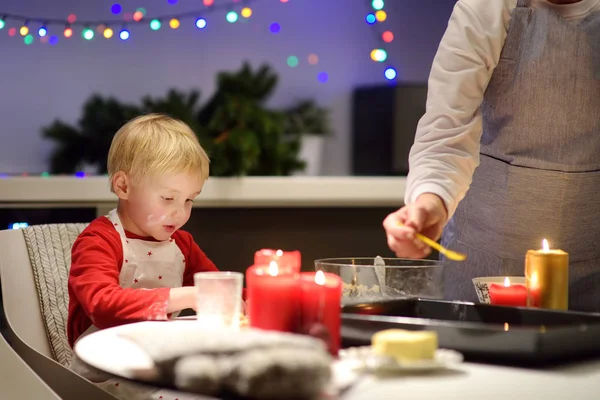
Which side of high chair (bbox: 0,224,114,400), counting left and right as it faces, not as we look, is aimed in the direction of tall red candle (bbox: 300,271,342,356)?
front

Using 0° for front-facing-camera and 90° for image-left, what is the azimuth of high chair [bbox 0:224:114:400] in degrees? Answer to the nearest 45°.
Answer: approximately 315°

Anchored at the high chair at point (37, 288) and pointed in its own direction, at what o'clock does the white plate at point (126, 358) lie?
The white plate is roughly at 1 o'clock from the high chair.

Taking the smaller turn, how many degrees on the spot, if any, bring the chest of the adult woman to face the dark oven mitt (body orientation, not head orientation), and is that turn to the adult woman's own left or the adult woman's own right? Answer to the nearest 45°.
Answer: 0° — they already face it

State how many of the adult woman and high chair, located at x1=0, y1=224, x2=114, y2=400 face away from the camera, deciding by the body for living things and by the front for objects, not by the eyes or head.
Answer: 0

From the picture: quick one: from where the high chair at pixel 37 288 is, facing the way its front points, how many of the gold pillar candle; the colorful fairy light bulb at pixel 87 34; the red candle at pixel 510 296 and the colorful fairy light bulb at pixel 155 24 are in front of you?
2

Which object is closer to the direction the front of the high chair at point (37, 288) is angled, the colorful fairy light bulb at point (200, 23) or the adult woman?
the adult woman

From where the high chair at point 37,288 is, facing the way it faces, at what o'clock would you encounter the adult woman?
The adult woman is roughly at 11 o'clock from the high chair.

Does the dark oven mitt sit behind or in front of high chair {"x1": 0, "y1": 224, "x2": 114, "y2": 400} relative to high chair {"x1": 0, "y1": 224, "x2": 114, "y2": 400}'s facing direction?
in front

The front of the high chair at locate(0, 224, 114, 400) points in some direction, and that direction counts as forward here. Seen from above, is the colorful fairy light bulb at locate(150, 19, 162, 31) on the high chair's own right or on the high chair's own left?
on the high chair's own left
